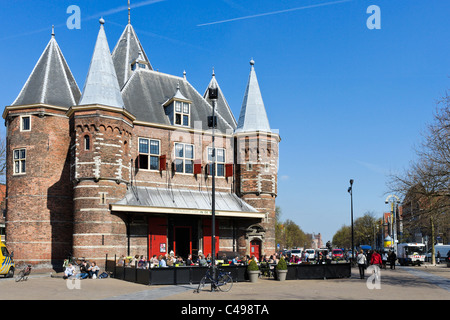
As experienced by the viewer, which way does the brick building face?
facing the viewer and to the right of the viewer

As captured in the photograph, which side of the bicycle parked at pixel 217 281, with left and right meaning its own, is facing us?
left

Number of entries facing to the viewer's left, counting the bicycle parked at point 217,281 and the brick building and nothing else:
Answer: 1

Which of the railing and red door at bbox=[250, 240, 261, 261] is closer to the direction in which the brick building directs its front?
the railing

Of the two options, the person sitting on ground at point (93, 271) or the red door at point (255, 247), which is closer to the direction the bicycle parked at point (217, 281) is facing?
the person sitting on ground

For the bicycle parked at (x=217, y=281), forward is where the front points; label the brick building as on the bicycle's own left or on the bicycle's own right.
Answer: on the bicycle's own right
